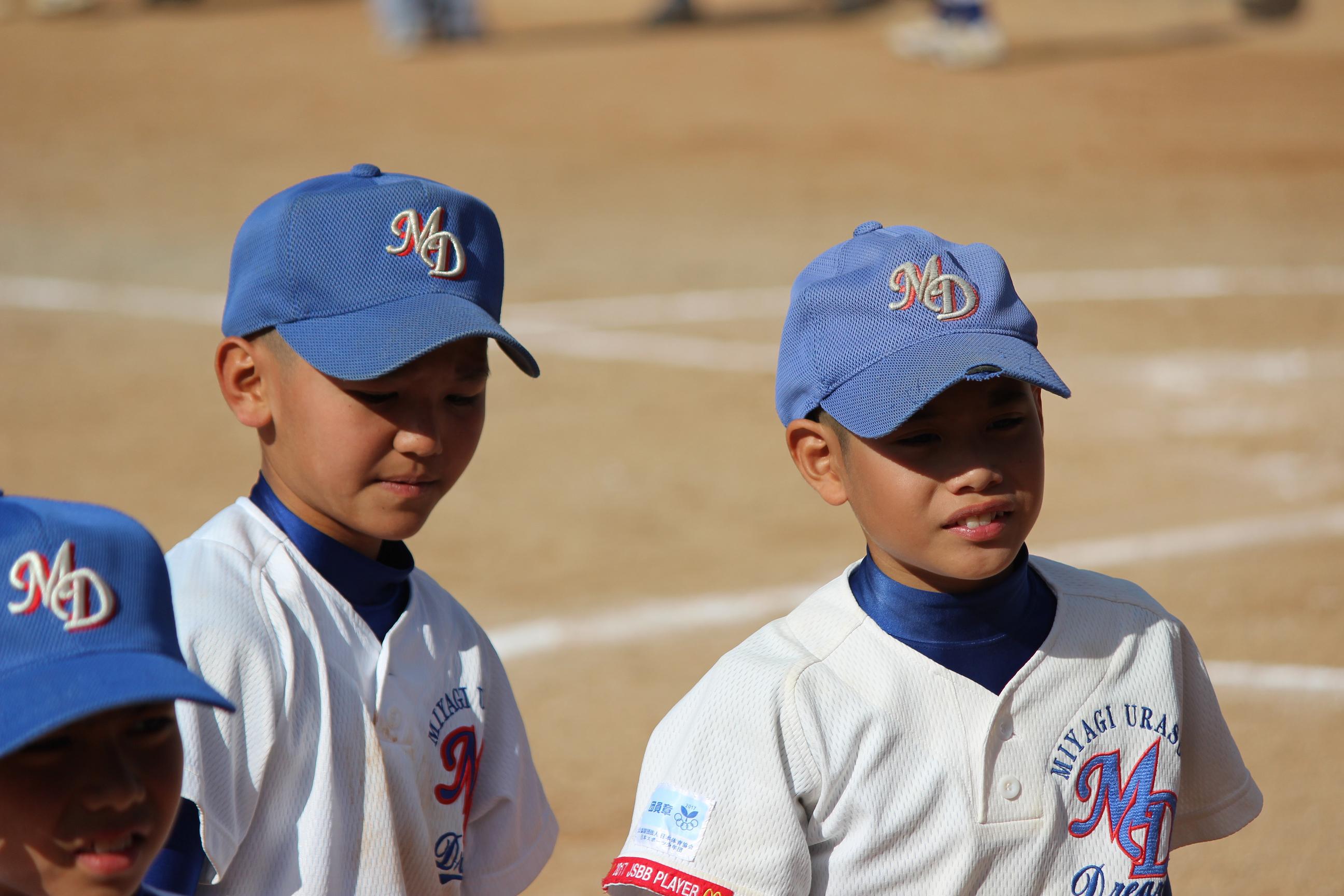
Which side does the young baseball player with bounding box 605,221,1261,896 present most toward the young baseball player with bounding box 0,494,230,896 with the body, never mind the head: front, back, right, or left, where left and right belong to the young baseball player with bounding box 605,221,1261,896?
right

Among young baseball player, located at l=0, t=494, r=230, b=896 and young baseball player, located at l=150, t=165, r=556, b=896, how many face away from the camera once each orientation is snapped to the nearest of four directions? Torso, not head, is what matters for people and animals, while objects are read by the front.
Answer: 0

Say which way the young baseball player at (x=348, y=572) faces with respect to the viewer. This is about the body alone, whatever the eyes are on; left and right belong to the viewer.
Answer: facing the viewer and to the right of the viewer

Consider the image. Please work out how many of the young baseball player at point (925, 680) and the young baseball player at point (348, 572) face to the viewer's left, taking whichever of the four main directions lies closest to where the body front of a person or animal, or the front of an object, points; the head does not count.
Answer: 0

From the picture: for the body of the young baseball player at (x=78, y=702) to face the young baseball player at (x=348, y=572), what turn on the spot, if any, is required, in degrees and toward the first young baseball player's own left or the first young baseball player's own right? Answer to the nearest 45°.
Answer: approximately 90° to the first young baseball player's own left

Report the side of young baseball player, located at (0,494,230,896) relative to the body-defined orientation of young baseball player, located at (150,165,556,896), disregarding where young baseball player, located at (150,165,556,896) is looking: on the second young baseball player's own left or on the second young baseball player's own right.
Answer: on the second young baseball player's own right
